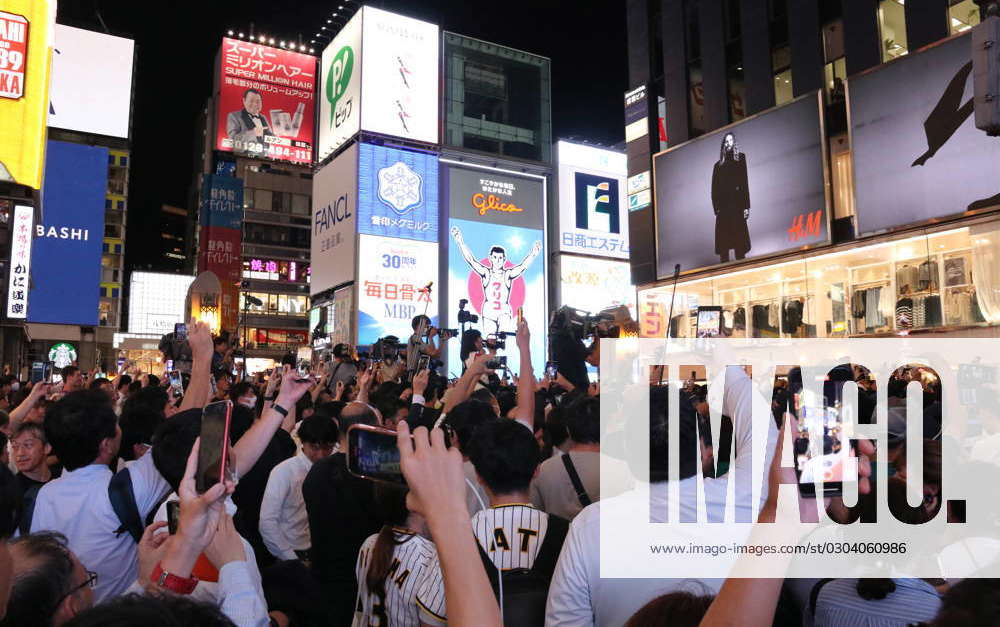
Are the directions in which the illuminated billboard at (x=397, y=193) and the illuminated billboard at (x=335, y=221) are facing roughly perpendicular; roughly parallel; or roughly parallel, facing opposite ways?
roughly perpendicular

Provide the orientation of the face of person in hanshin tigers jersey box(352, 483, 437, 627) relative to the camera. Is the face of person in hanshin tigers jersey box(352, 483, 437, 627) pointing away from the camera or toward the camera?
away from the camera

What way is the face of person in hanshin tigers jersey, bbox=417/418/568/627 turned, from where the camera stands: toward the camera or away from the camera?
away from the camera

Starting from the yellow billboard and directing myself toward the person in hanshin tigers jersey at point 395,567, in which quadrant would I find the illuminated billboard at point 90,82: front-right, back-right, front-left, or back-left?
back-left

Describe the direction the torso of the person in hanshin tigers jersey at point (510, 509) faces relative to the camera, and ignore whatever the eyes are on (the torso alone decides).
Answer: away from the camera

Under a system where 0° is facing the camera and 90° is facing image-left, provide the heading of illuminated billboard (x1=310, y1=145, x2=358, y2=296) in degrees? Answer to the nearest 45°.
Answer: approximately 45°

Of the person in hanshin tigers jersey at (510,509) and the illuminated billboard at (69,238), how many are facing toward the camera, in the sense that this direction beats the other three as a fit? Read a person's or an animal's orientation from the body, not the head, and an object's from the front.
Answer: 1
